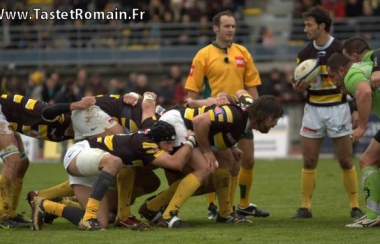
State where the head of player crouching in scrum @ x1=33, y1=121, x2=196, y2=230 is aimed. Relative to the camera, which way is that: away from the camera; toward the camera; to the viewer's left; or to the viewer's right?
to the viewer's right

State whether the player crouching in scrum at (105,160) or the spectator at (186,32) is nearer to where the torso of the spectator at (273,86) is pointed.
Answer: the player crouching in scrum

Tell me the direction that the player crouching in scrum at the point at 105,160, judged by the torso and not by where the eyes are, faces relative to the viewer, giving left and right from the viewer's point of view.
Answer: facing to the right of the viewer

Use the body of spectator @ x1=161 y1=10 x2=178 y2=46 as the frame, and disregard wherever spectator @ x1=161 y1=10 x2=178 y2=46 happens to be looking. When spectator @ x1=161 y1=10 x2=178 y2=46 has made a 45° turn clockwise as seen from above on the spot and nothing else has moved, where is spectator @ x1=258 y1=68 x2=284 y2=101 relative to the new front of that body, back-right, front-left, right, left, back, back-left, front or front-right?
left

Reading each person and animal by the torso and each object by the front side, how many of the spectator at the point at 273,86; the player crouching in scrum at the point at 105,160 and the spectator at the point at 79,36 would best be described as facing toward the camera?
2

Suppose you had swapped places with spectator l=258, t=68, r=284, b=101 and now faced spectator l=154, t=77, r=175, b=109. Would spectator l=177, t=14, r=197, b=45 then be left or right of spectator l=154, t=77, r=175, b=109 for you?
right

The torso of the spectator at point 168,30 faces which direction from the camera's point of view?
toward the camera

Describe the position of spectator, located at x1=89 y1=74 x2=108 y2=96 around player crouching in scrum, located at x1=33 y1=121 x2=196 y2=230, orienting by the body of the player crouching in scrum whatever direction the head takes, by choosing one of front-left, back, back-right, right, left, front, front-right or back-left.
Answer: left

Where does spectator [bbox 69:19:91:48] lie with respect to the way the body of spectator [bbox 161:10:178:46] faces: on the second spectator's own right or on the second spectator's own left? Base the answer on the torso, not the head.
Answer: on the second spectator's own right

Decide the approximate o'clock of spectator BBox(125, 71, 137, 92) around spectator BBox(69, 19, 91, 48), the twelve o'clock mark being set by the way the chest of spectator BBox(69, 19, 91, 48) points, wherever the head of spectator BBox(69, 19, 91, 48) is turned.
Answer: spectator BBox(125, 71, 137, 92) is roughly at 11 o'clock from spectator BBox(69, 19, 91, 48).

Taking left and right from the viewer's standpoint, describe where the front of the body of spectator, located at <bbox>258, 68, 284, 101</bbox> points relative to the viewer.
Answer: facing the viewer

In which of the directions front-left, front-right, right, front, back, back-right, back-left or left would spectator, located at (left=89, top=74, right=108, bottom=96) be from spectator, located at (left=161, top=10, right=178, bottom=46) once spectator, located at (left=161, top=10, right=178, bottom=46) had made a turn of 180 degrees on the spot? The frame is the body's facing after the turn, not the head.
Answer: back-left

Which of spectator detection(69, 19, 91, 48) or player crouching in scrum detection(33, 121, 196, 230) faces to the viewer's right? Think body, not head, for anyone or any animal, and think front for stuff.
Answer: the player crouching in scrum

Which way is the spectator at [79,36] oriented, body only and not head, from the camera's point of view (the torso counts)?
toward the camera
